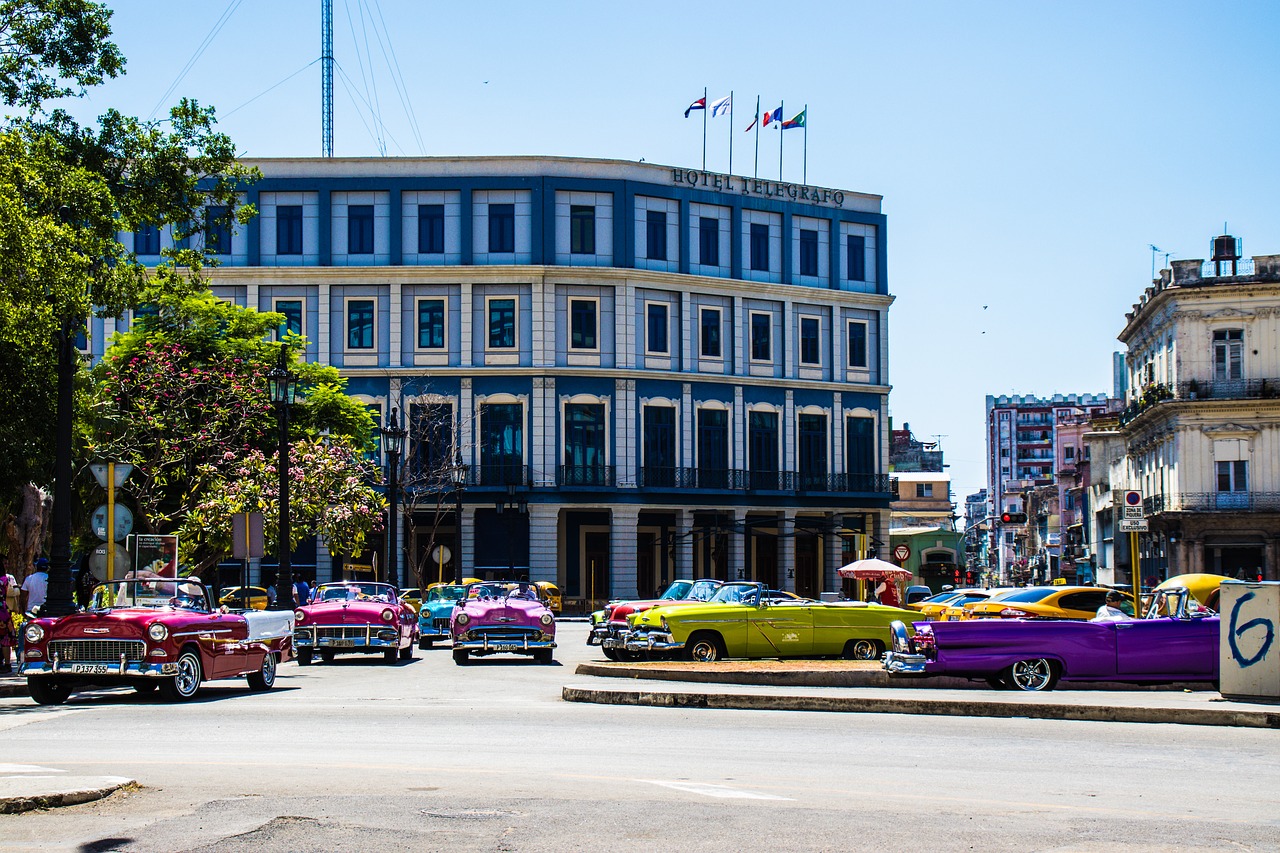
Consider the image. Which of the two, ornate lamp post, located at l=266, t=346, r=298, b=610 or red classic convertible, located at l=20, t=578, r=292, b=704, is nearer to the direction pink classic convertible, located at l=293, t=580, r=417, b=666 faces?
the red classic convertible

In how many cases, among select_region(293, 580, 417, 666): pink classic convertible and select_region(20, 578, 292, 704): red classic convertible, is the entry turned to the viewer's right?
0

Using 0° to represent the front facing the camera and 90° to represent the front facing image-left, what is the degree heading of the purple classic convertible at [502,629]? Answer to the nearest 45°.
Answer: approximately 0°

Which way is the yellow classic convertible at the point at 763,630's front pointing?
to the viewer's left

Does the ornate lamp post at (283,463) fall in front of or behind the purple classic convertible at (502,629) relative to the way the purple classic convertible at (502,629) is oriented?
behind

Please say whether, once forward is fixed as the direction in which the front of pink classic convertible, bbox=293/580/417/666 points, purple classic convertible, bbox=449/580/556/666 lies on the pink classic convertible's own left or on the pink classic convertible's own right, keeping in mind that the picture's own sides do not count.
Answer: on the pink classic convertible's own left

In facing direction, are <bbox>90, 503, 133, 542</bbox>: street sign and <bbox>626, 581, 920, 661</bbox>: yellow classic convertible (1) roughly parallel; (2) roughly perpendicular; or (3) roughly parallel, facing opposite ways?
roughly perpendicular
